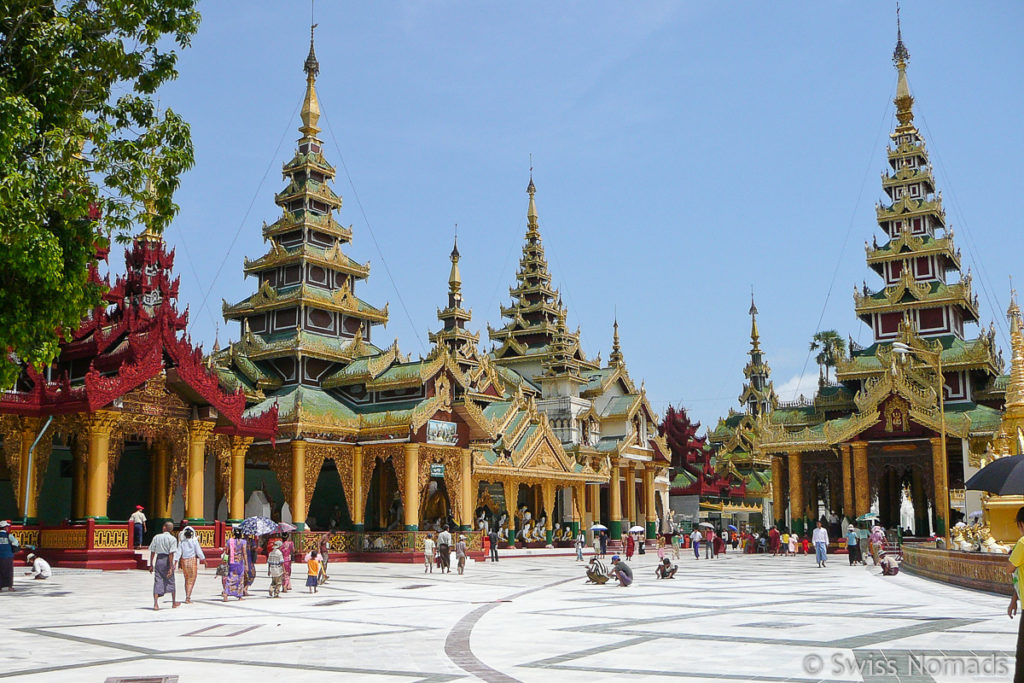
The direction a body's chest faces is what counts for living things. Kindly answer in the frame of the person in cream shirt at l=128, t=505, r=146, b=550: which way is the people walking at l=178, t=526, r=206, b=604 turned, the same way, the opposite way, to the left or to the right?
the same way

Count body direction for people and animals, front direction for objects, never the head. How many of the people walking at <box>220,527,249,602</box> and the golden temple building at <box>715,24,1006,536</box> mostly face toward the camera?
1

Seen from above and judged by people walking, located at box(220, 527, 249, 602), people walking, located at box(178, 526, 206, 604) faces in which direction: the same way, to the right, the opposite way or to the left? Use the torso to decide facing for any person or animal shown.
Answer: the same way

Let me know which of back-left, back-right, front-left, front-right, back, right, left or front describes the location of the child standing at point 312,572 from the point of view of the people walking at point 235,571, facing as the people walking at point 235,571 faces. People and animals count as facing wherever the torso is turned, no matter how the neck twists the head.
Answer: front-right

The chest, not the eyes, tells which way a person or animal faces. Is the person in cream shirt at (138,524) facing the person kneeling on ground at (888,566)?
no

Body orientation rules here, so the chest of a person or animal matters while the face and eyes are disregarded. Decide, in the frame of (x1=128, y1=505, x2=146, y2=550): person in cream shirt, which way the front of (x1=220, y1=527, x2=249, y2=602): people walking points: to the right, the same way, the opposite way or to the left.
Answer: the same way

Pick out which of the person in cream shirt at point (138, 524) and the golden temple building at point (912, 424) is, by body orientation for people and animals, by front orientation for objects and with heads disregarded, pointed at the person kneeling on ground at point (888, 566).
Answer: the golden temple building

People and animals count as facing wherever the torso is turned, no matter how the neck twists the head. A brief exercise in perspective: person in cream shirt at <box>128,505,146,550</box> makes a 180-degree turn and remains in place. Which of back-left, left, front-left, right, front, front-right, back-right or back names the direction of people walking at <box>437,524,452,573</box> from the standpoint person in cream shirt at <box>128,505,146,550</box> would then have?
left

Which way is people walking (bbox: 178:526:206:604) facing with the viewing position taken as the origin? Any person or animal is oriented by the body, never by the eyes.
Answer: facing away from the viewer

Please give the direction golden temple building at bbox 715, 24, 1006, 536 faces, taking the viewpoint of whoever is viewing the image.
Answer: facing the viewer

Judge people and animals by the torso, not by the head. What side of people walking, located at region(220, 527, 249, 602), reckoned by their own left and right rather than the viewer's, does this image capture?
back

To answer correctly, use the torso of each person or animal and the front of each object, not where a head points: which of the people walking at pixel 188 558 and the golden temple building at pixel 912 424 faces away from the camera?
the people walking

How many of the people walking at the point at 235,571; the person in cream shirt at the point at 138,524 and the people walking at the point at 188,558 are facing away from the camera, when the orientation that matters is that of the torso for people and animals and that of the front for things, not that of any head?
3

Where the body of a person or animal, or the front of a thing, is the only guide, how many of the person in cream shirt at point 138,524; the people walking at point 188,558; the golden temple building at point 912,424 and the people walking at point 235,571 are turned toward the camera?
1

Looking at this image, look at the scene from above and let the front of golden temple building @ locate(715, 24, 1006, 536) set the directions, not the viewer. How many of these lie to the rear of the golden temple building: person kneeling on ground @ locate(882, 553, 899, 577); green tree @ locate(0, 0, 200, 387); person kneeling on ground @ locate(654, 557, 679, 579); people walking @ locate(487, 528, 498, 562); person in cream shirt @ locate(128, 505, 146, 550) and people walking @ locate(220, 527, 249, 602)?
0

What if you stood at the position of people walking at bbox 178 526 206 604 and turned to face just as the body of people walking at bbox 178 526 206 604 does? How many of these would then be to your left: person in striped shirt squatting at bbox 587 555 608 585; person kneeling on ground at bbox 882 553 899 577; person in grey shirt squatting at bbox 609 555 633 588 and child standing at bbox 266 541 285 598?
0
